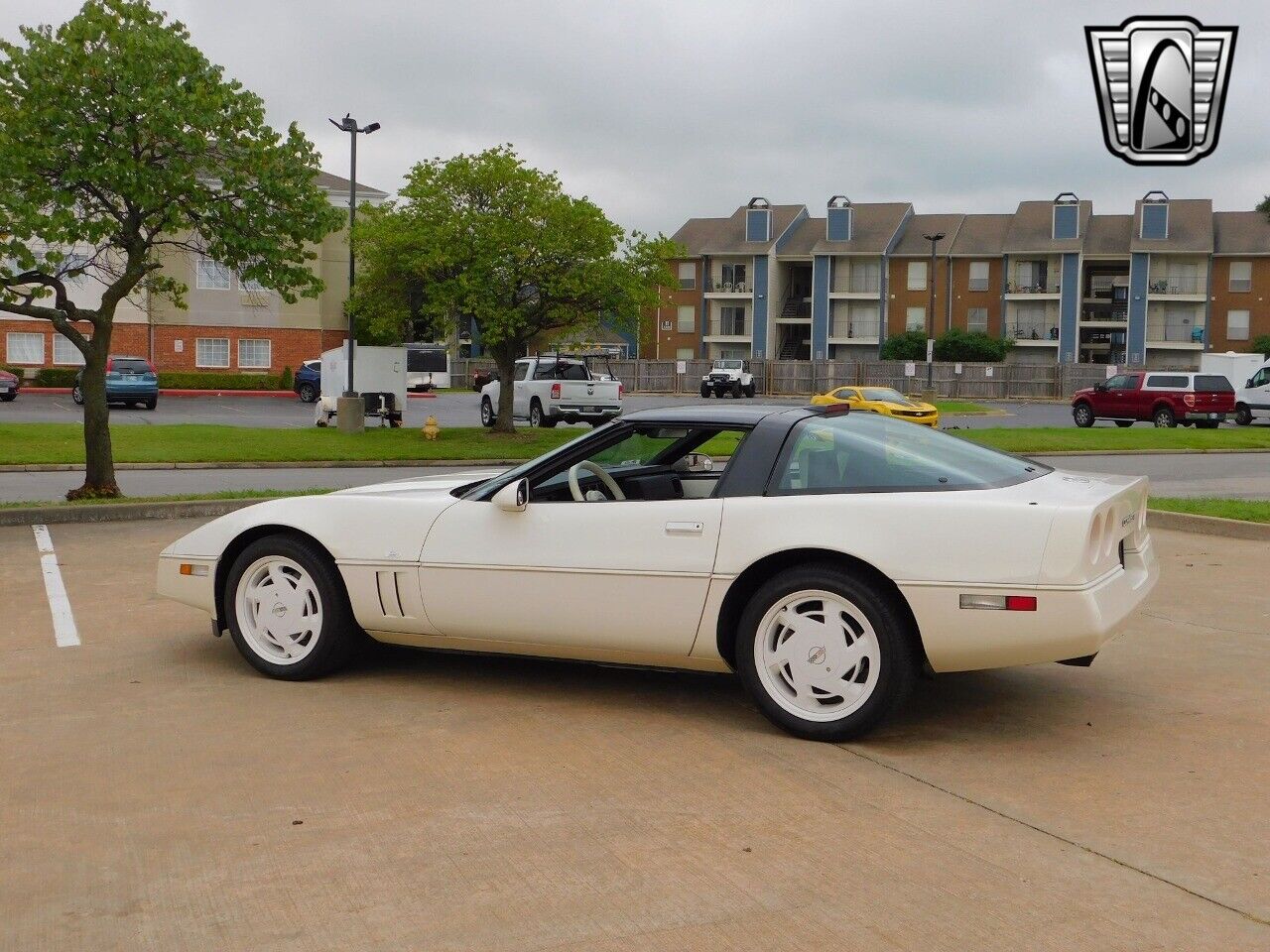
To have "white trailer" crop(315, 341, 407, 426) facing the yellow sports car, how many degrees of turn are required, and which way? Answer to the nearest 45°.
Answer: approximately 90° to its left

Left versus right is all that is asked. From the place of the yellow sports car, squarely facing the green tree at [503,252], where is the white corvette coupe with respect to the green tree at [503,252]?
left

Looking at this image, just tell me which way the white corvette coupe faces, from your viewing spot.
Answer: facing away from the viewer and to the left of the viewer

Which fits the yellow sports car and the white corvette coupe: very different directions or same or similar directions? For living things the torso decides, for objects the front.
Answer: very different directions

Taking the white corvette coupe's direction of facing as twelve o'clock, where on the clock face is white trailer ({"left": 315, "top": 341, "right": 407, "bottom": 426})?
The white trailer is roughly at 1 o'clock from the white corvette coupe.

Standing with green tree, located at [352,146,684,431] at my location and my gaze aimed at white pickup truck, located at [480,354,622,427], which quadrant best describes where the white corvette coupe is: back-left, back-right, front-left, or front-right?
back-right

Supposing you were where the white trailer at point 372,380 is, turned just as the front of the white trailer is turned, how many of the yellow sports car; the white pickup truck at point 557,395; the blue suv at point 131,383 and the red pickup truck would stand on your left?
3

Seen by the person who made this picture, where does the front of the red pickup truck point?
facing away from the viewer and to the left of the viewer
